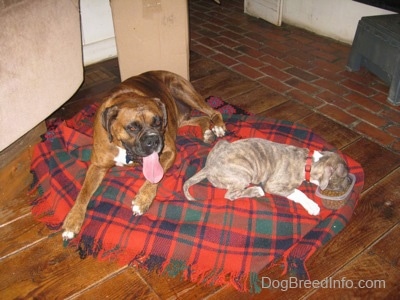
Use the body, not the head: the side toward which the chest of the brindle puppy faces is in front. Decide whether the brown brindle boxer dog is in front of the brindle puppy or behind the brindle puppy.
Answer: behind

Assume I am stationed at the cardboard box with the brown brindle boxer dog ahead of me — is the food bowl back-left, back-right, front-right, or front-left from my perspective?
front-left

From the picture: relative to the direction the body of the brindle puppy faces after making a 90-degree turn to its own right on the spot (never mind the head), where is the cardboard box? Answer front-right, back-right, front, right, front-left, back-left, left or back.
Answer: back-right

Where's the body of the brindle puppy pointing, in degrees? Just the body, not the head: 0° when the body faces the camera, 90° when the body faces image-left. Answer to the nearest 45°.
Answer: approximately 270°
